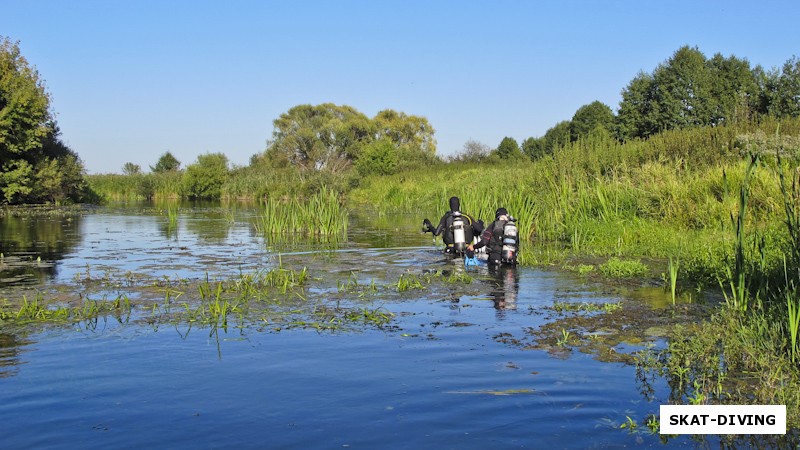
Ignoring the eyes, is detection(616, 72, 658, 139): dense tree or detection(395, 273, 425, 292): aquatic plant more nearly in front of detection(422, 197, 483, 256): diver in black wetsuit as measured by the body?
the dense tree

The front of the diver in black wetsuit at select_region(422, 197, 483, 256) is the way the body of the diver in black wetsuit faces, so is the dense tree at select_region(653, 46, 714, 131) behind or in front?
in front

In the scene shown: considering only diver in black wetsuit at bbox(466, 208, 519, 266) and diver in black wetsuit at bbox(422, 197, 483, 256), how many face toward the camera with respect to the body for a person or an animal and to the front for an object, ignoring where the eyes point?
0

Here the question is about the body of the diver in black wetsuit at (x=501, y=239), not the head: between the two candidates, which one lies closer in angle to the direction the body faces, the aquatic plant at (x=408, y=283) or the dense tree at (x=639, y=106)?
the dense tree

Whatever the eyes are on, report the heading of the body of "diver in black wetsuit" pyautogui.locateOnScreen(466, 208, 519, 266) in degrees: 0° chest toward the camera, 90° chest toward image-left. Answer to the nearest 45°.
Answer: approximately 135°

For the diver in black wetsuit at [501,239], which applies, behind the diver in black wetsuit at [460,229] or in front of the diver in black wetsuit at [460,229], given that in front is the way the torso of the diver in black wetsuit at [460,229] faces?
behind

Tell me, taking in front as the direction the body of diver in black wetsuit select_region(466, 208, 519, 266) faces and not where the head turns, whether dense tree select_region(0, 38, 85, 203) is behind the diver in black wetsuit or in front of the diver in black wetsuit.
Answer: in front

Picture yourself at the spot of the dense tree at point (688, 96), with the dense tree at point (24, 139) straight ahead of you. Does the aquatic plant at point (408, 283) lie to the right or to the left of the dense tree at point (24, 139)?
left

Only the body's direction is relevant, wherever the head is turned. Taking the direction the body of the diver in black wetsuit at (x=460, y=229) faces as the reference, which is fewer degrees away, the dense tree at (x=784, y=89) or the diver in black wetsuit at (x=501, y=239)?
the dense tree

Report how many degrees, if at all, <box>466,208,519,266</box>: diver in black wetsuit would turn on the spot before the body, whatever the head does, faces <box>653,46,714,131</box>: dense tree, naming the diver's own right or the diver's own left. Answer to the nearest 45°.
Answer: approximately 45° to the diver's own right

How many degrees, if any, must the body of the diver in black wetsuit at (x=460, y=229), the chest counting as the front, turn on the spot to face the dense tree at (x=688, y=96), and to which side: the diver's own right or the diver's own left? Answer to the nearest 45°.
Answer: approximately 45° to the diver's own right

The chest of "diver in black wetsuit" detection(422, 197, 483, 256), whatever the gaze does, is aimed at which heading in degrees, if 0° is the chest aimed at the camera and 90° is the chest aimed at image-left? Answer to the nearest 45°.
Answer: approximately 180°

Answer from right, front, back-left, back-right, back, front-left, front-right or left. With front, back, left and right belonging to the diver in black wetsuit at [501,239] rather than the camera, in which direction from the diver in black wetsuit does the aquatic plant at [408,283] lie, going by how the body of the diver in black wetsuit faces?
left
